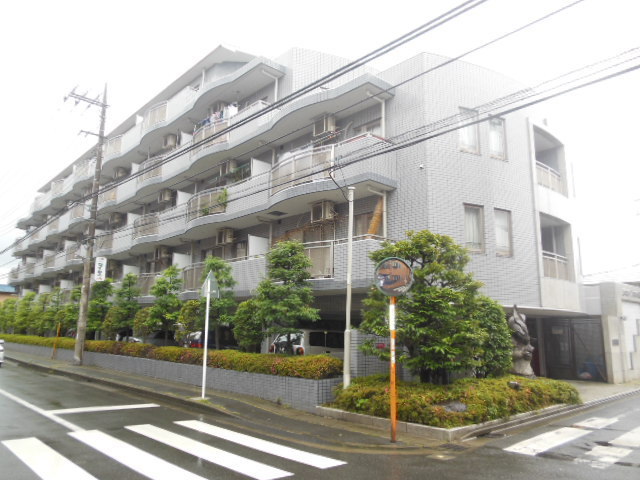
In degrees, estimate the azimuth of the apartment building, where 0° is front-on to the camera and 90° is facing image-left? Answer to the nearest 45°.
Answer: approximately 45°

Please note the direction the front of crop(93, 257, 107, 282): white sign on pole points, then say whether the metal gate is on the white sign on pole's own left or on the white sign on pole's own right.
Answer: on the white sign on pole's own left

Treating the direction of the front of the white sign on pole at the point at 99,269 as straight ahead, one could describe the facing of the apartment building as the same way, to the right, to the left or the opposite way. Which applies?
to the right

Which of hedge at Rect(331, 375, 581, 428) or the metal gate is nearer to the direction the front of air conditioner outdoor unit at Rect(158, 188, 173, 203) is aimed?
the hedge

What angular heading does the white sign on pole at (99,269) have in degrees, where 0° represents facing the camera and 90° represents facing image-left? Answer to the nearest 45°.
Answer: approximately 0°

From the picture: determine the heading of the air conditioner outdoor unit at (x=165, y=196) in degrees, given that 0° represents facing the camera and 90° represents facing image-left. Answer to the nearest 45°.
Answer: approximately 45°

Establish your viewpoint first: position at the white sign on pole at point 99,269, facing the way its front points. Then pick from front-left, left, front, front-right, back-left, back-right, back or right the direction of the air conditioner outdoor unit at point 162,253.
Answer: left

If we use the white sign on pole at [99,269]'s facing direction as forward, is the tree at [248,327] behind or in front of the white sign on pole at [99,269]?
in front

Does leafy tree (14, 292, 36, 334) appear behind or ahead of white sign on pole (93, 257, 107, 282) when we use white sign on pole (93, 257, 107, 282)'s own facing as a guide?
behind
